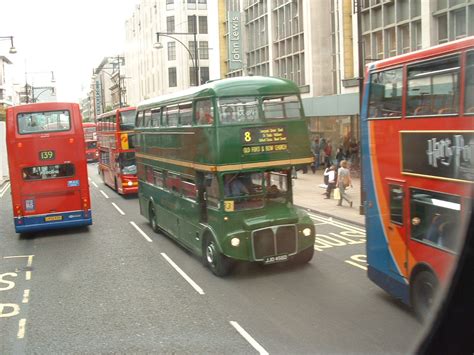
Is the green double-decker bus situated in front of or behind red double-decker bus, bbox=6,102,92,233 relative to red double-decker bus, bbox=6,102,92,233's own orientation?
behind

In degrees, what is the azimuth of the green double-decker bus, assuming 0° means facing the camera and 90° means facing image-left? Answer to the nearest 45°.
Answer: approximately 315°

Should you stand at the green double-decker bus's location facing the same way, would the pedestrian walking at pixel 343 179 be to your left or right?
on your left

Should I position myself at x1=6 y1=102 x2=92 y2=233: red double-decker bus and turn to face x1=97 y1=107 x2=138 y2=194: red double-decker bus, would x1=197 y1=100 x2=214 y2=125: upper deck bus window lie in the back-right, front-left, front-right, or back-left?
back-right

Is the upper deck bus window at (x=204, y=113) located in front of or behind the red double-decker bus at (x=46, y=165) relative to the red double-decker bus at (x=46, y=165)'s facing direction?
behind

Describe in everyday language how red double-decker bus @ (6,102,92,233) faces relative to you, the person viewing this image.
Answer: facing away from the viewer

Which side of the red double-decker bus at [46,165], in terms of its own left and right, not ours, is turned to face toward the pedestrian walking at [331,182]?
right
